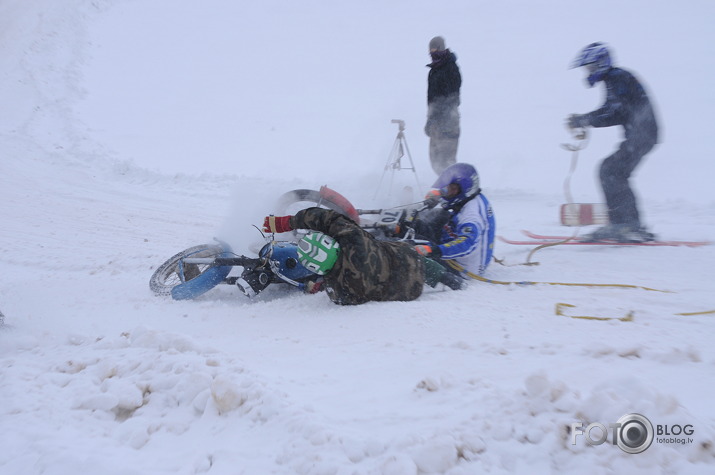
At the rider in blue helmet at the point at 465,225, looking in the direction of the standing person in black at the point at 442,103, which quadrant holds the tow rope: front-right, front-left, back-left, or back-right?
back-right

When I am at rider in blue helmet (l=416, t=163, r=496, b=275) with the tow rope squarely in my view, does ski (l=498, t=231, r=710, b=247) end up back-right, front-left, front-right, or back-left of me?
front-left

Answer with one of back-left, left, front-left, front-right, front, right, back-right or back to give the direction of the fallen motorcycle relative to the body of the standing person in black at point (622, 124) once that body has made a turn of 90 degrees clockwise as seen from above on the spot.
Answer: back-left

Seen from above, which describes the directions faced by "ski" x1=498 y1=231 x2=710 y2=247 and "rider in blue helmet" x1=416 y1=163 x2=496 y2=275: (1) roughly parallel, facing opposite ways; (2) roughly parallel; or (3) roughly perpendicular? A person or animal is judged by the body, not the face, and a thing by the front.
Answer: roughly parallel

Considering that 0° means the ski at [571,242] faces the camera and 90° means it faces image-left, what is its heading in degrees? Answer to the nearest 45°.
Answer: approximately 90°

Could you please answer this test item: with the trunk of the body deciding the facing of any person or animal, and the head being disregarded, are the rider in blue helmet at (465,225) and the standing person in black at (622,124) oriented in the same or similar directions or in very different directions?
same or similar directions

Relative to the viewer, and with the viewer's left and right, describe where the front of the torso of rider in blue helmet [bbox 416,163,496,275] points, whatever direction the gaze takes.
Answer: facing to the left of the viewer

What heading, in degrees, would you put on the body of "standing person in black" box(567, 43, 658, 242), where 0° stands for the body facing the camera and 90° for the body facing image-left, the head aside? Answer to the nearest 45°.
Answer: approximately 90°

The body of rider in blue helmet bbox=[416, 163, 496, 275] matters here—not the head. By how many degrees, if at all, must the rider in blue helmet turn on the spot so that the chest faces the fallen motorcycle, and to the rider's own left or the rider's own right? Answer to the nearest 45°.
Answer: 0° — they already face it

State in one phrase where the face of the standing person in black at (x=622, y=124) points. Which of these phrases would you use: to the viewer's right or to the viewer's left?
to the viewer's left
